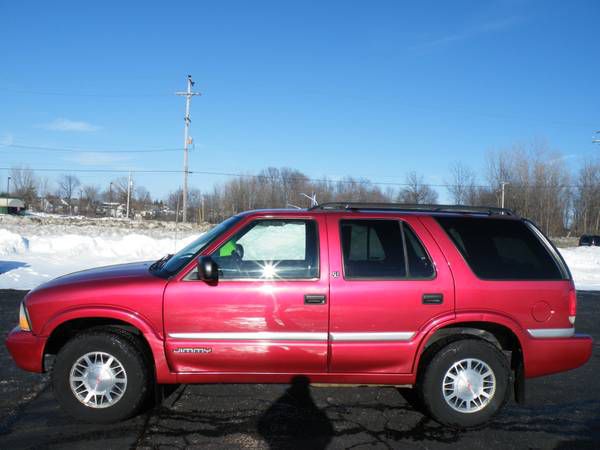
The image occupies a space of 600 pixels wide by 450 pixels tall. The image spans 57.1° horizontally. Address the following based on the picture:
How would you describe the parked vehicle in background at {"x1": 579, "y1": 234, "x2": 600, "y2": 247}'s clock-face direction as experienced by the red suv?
The parked vehicle in background is roughly at 4 o'clock from the red suv.

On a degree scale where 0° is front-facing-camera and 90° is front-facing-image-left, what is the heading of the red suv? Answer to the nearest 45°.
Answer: approximately 90°
